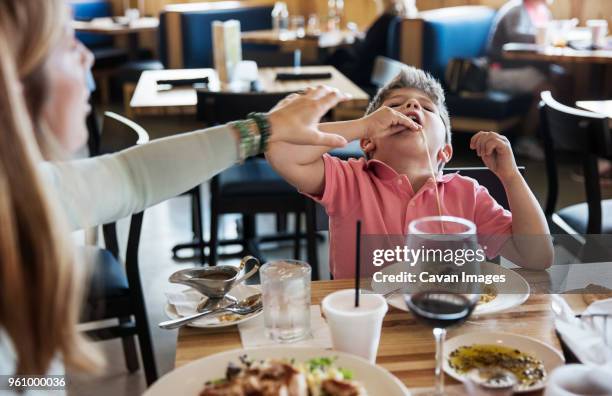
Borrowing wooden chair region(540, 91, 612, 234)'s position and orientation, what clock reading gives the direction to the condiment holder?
The condiment holder is roughly at 5 o'clock from the wooden chair.

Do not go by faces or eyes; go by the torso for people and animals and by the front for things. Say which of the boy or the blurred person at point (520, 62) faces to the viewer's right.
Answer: the blurred person

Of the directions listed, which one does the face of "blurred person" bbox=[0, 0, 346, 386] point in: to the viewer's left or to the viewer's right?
to the viewer's right

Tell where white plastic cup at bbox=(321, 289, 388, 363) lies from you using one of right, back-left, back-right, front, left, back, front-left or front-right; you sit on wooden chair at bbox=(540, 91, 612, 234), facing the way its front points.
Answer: back-right

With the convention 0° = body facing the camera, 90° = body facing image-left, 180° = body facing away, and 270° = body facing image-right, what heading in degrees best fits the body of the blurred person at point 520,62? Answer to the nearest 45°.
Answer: approximately 270°

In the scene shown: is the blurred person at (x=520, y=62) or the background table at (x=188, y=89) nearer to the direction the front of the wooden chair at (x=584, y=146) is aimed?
the blurred person

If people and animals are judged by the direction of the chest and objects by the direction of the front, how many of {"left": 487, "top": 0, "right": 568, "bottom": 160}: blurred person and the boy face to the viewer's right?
1

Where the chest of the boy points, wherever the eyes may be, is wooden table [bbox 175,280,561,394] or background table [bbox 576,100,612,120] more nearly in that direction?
the wooden table

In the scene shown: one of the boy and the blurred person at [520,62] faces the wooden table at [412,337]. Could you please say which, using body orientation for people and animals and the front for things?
the boy

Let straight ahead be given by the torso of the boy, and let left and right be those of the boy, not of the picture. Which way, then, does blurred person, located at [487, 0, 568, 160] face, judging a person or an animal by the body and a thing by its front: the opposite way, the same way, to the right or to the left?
to the left
